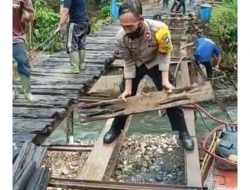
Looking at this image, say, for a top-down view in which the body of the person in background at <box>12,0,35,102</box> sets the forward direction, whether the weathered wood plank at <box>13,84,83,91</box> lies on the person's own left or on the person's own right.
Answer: on the person's own left

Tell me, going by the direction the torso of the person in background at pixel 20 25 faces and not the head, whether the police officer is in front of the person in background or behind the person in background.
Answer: in front

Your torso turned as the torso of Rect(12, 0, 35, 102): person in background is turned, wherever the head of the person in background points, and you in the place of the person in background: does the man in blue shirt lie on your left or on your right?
on your left

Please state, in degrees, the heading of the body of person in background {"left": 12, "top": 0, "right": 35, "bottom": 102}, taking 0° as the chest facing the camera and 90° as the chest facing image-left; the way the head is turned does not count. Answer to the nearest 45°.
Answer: approximately 315°
